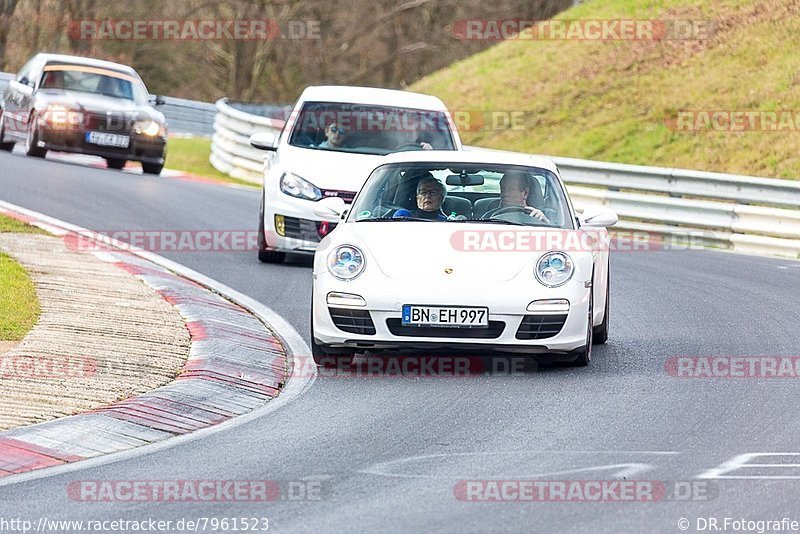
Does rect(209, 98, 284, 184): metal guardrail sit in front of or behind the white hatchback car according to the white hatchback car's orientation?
behind

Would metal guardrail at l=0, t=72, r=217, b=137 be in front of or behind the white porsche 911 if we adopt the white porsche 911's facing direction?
behind

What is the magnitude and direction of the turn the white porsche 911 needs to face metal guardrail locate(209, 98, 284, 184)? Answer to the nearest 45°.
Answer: approximately 180°

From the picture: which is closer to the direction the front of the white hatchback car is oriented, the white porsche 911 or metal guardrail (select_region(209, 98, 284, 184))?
the white porsche 911

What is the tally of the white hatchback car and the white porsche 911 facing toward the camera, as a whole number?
2

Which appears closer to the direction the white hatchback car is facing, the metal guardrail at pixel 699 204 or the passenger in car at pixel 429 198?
the passenger in car

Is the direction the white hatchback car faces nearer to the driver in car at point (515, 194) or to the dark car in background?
the driver in car
